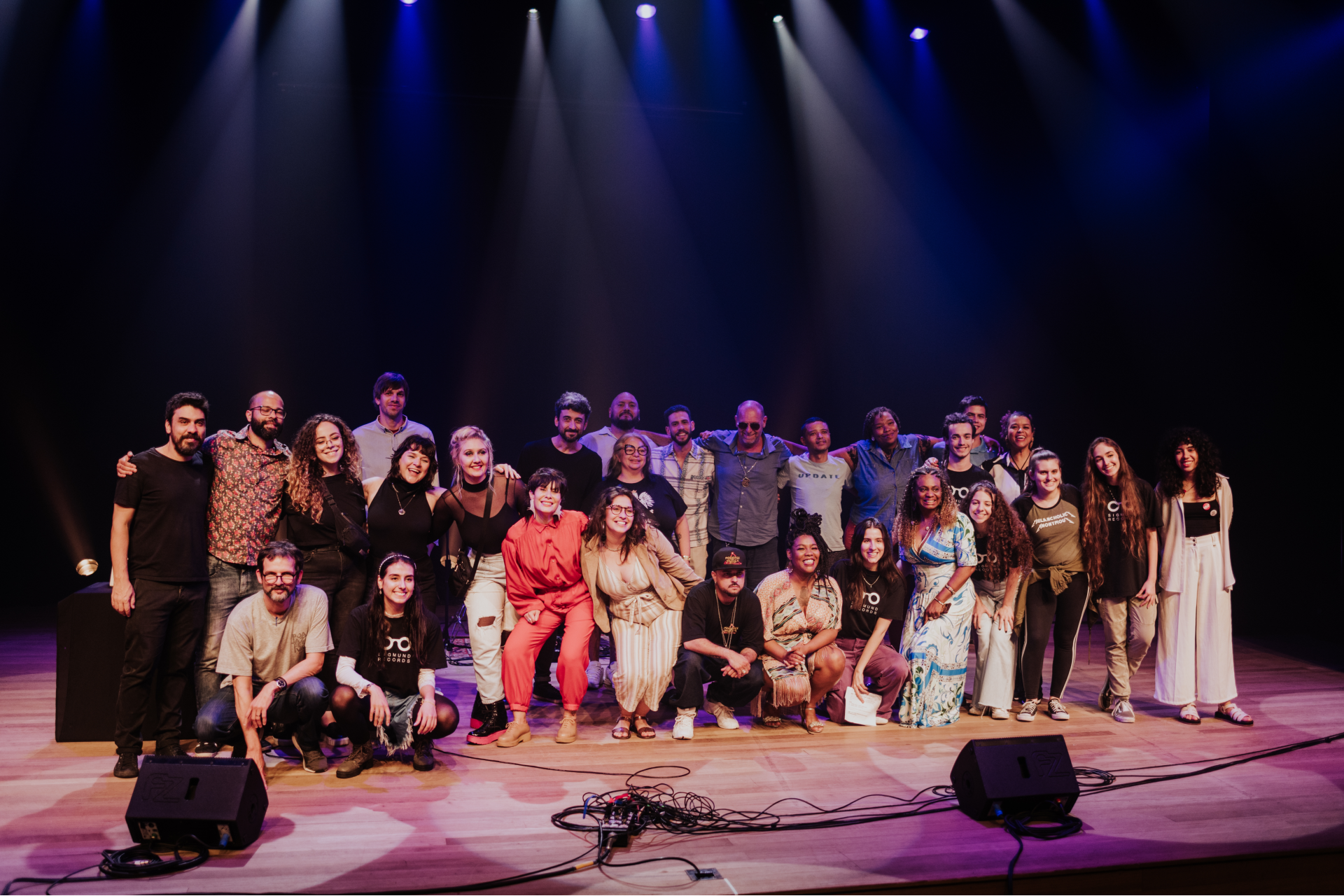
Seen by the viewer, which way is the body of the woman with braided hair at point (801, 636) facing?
toward the camera

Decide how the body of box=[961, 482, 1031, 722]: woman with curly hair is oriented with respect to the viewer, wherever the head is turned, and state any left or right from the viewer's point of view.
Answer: facing the viewer and to the left of the viewer

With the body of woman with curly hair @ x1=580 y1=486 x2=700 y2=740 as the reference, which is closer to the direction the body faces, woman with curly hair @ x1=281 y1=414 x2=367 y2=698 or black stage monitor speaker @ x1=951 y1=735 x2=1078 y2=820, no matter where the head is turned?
the black stage monitor speaker

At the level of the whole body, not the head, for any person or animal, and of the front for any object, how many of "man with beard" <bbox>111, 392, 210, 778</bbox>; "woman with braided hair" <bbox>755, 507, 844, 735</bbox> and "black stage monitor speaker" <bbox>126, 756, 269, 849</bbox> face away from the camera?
1

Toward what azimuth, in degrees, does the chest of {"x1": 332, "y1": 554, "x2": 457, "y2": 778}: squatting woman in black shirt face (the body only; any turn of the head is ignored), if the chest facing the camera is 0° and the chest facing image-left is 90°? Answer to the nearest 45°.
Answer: approximately 0°
